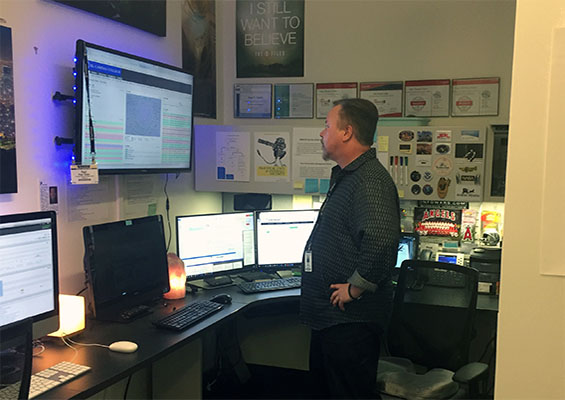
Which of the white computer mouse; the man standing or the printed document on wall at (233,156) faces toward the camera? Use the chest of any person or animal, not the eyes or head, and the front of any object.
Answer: the printed document on wall

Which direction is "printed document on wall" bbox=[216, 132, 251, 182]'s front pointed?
toward the camera

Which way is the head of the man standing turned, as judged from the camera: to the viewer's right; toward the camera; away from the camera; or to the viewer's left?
to the viewer's left

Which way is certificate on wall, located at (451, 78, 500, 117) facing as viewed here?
toward the camera

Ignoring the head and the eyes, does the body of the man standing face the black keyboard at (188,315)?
yes

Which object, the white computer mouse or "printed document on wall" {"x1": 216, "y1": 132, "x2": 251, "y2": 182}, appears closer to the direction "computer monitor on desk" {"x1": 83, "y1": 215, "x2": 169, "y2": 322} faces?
the white computer mouse

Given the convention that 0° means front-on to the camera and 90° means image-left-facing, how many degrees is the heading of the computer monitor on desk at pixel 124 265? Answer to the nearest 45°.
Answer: approximately 315°

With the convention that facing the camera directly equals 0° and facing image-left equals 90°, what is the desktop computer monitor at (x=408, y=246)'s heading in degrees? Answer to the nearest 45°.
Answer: approximately 45°

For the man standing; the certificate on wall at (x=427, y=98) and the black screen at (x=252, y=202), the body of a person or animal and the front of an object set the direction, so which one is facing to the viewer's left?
the man standing

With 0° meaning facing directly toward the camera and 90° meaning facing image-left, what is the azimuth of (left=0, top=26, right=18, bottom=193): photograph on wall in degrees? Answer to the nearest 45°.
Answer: approximately 315°
